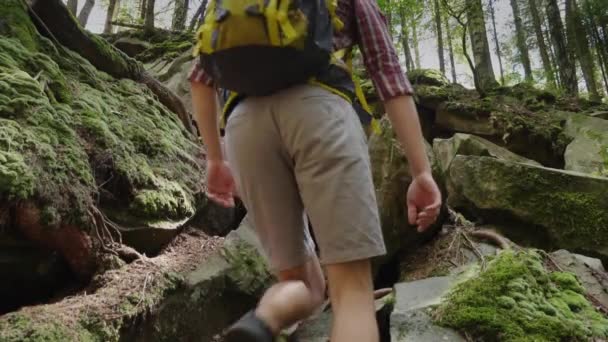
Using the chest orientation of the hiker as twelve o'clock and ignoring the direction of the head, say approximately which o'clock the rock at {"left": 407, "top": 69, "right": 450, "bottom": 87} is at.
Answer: The rock is roughly at 11 o'clock from the hiker.

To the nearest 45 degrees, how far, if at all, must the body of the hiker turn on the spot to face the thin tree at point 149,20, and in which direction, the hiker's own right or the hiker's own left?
approximately 45° to the hiker's own left

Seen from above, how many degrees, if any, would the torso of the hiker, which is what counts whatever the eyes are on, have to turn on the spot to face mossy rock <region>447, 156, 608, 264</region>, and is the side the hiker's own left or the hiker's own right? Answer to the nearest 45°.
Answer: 0° — they already face it

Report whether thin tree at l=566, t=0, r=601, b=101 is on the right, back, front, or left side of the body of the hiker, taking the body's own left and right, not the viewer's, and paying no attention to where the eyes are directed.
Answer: front

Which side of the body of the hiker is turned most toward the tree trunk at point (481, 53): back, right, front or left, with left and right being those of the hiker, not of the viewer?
front

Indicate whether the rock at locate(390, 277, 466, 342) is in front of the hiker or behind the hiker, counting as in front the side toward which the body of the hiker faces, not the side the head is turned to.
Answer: in front

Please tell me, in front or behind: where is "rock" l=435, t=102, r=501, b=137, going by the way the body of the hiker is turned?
in front

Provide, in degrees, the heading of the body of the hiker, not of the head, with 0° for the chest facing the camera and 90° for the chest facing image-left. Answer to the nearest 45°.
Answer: approximately 225°

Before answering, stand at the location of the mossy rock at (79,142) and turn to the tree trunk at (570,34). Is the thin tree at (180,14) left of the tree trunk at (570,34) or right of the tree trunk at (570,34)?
left

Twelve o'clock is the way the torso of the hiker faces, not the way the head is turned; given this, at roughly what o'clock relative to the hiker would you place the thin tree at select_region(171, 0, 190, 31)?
The thin tree is roughly at 10 o'clock from the hiker.
